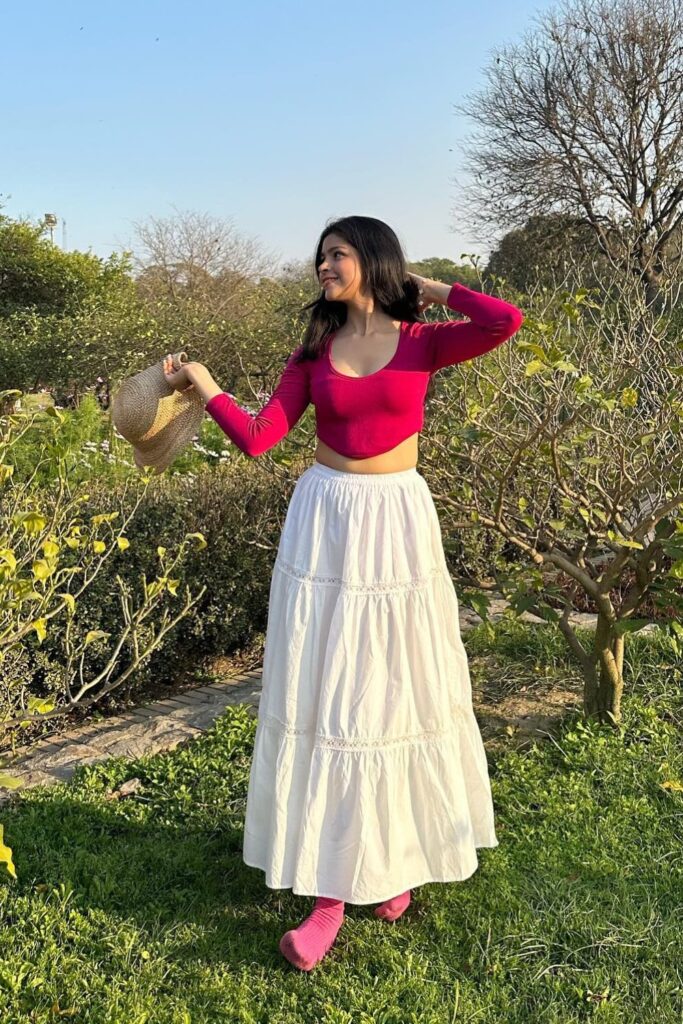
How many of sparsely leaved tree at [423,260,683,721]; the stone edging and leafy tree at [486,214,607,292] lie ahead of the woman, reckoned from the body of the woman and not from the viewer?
0

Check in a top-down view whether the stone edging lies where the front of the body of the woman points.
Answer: no

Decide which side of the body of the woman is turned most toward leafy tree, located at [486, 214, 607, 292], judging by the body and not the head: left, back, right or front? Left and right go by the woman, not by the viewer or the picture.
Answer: back

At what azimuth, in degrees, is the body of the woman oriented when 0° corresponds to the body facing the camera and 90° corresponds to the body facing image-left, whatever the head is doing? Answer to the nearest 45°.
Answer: approximately 0°

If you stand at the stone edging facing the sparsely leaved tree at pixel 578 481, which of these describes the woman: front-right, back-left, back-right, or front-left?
front-right

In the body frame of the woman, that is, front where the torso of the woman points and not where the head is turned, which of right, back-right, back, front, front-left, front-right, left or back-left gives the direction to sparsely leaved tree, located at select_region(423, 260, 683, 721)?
back-left
